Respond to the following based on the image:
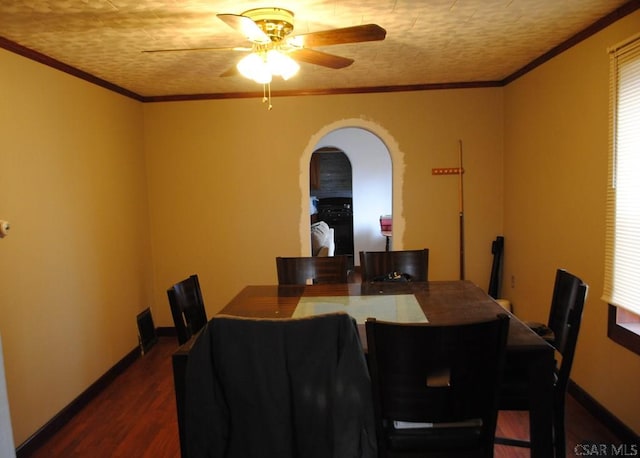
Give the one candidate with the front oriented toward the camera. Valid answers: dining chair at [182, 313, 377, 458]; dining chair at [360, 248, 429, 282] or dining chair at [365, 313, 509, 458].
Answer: dining chair at [360, 248, 429, 282]

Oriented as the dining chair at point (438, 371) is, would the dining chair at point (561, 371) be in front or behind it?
in front

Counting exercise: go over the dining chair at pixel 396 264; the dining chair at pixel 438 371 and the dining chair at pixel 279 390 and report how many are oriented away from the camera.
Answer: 2

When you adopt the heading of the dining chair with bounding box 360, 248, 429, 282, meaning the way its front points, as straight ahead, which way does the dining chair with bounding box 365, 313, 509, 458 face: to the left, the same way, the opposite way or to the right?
the opposite way

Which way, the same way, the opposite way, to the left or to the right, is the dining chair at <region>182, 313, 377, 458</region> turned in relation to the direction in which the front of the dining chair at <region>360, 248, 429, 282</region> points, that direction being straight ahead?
the opposite way

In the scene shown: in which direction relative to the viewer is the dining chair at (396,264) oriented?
toward the camera

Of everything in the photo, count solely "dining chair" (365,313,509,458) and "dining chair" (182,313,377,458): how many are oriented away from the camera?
2

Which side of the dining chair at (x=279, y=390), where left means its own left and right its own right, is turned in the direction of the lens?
back

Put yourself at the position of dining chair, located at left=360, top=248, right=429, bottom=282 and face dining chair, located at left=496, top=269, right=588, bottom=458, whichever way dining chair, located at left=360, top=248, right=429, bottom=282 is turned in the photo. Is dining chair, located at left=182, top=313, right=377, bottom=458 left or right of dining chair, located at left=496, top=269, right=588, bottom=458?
right

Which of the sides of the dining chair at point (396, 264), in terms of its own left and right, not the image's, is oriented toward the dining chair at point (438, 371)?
front

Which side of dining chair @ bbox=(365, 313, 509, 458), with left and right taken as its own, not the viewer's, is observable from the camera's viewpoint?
back

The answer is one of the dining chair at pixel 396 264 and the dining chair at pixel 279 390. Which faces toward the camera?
the dining chair at pixel 396 264

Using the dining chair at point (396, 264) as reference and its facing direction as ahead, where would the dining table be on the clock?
The dining table is roughly at 12 o'clock from the dining chair.

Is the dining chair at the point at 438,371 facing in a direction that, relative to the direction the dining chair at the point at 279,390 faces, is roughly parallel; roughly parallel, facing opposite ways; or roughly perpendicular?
roughly parallel

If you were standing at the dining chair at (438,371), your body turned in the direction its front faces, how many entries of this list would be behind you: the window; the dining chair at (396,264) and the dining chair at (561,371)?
0

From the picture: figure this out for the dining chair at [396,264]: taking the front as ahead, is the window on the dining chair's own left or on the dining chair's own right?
on the dining chair's own left

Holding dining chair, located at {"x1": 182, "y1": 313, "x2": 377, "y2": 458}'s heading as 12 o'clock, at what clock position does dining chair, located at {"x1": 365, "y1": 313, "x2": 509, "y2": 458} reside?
dining chair, located at {"x1": 365, "y1": 313, "x2": 509, "y2": 458} is roughly at 3 o'clock from dining chair, located at {"x1": 182, "y1": 313, "x2": 377, "y2": 458}.
